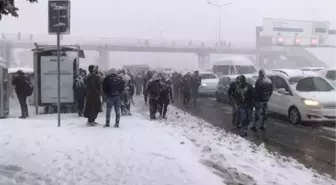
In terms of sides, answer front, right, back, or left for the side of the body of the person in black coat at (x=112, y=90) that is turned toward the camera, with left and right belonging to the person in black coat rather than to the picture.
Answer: back

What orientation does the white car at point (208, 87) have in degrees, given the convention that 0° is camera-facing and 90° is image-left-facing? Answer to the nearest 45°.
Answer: approximately 0°

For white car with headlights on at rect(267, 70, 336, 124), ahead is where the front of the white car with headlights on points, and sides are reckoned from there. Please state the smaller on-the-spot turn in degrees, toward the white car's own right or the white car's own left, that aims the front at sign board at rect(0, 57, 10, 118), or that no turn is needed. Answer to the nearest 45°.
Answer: approximately 135° to the white car's own right

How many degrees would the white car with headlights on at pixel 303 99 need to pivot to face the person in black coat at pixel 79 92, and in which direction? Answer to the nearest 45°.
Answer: approximately 135° to its right

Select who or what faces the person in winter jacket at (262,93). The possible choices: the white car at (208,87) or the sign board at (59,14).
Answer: the white car

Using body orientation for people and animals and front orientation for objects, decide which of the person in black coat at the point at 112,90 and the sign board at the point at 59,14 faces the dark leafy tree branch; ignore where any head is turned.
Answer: the sign board

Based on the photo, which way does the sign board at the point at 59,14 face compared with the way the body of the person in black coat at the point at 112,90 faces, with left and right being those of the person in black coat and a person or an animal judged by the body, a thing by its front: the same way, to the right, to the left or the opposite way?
the opposite way
